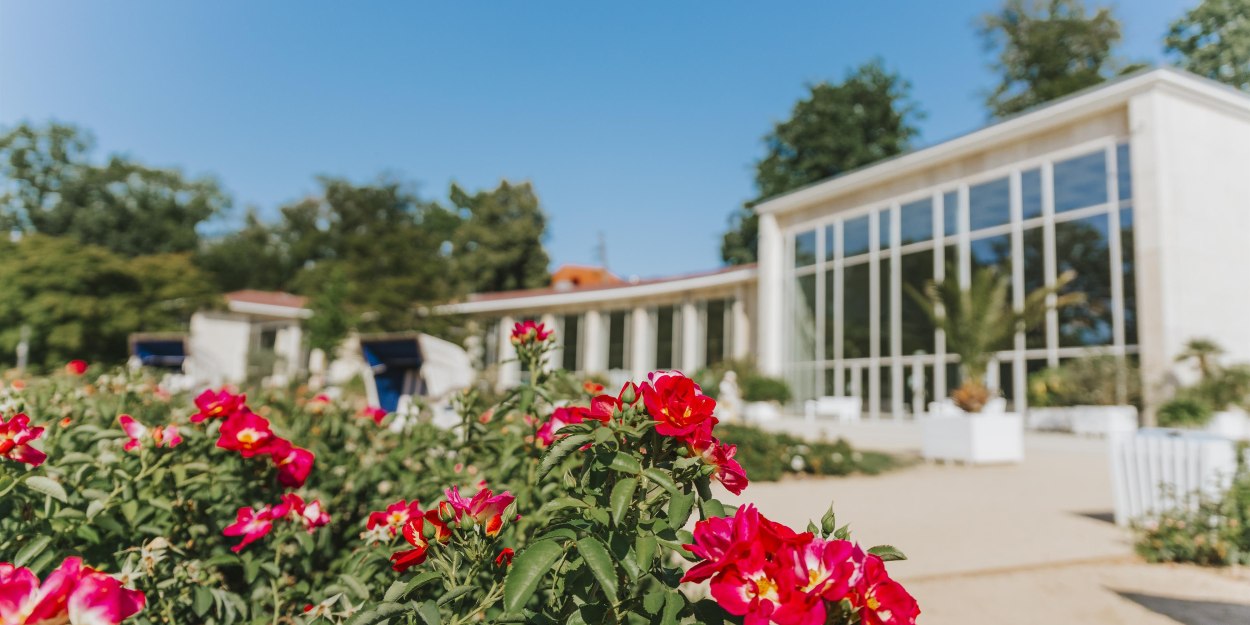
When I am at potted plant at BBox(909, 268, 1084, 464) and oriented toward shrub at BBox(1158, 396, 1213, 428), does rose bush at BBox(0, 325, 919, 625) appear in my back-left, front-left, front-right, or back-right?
back-right

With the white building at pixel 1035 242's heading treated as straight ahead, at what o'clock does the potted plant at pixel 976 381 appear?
The potted plant is roughly at 11 o'clock from the white building.

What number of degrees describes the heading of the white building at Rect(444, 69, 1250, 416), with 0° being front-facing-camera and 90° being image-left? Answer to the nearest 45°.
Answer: approximately 45°

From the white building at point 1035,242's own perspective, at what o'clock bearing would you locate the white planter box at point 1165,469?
The white planter box is roughly at 11 o'clock from the white building.

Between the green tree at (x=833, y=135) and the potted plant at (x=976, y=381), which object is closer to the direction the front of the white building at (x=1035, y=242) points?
the potted plant

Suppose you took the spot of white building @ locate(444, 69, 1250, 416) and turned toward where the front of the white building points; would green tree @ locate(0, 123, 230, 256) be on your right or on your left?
on your right

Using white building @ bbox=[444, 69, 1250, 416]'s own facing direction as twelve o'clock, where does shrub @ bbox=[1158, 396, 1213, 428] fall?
The shrub is roughly at 10 o'clock from the white building.

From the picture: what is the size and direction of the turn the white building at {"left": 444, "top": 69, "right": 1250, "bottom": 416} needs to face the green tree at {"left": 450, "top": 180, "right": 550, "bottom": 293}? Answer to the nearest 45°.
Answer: approximately 90° to its right

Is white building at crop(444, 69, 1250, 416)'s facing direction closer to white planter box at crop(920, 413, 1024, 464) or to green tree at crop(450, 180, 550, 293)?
the white planter box

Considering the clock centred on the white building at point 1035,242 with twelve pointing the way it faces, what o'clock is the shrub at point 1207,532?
The shrub is roughly at 11 o'clock from the white building.
